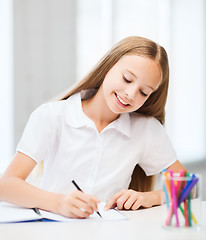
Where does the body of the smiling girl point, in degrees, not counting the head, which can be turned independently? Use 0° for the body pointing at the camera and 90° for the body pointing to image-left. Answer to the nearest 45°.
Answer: approximately 0°
